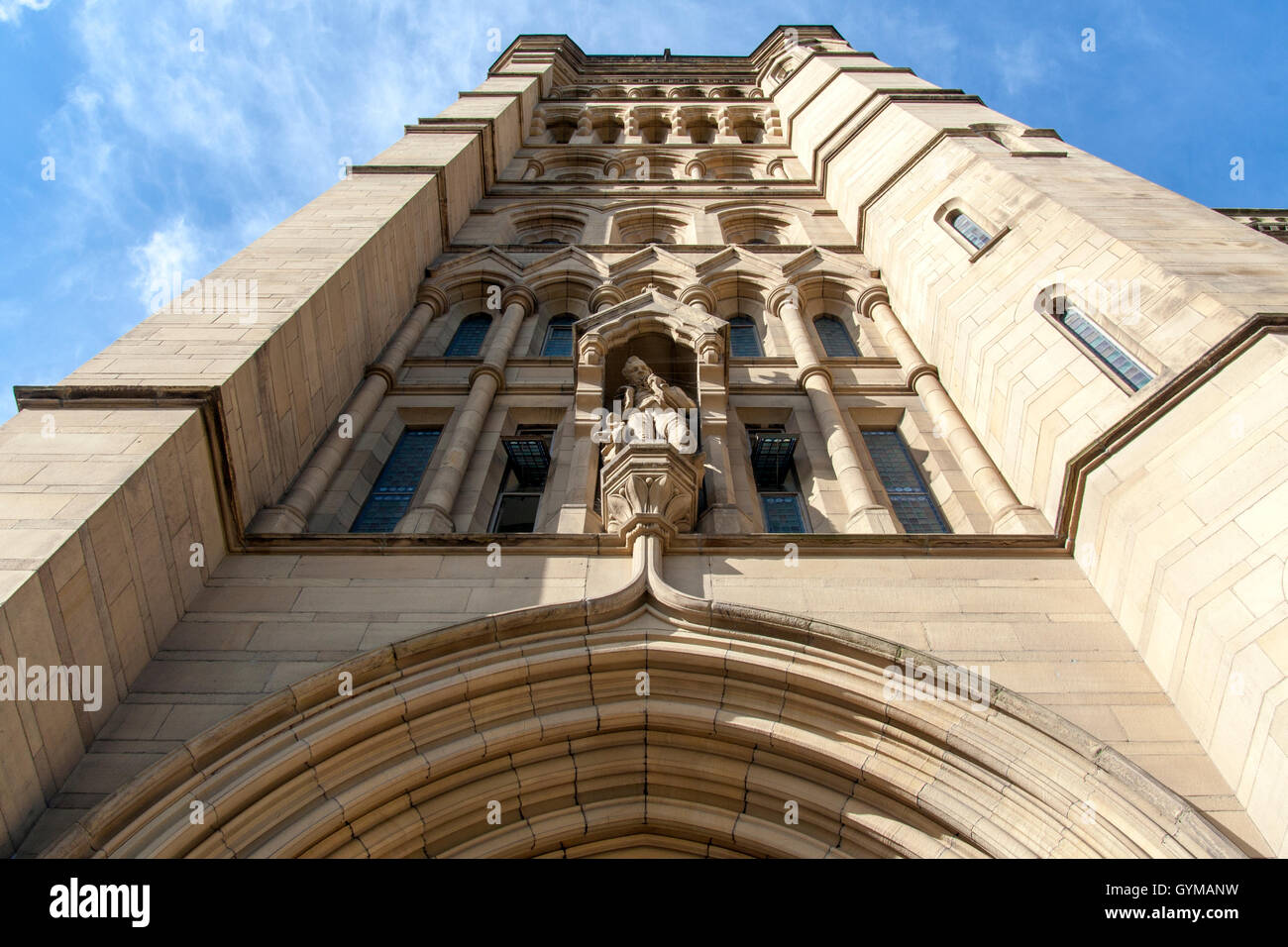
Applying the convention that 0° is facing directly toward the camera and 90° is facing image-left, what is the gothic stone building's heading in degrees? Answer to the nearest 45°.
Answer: approximately 0°
